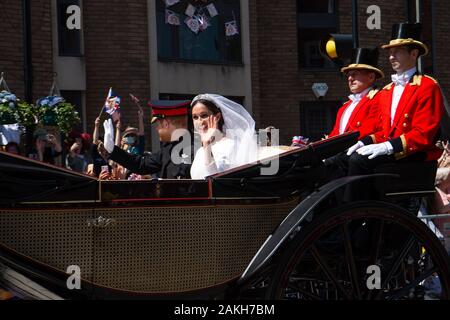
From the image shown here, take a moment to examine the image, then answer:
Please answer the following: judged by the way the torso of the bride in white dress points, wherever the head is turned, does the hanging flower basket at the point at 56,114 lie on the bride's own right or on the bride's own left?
on the bride's own right

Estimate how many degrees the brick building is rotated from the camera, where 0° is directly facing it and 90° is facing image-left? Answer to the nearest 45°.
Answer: approximately 0°

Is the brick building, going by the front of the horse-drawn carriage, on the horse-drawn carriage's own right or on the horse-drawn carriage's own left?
on the horse-drawn carriage's own right

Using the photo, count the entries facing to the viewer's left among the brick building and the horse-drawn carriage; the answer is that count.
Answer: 1

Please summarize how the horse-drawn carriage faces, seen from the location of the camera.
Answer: facing to the left of the viewer

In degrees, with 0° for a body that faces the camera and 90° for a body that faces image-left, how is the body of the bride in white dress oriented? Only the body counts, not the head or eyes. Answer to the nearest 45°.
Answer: approximately 45°

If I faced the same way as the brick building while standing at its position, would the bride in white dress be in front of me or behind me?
in front

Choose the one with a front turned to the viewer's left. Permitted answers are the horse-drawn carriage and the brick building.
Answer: the horse-drawn carriage

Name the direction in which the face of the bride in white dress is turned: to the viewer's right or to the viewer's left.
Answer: to the viewer's left

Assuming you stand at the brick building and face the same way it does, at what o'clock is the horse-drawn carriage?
The horse-drawn carriage is roughly at 12 o'clock from the brick building.

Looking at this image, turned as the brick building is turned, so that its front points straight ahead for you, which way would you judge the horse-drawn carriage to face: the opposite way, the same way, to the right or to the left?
to the right
